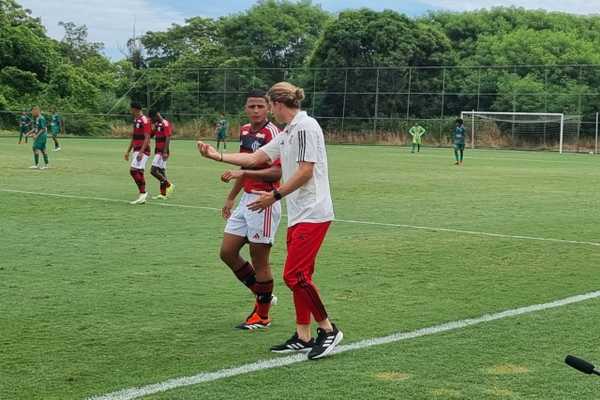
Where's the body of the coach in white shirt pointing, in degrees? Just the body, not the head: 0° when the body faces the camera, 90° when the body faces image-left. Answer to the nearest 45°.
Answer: approximately 90°

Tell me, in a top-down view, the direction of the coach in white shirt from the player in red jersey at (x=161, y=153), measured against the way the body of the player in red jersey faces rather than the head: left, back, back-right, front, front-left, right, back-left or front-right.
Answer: left

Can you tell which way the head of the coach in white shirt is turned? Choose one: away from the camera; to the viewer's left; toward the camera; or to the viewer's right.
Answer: to the viewer's left

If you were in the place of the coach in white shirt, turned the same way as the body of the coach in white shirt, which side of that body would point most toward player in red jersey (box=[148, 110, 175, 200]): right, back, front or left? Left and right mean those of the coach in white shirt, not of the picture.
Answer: right

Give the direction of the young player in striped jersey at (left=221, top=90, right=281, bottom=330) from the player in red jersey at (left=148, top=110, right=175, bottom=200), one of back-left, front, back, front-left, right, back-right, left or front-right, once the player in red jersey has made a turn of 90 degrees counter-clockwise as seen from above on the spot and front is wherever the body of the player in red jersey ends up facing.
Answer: front
